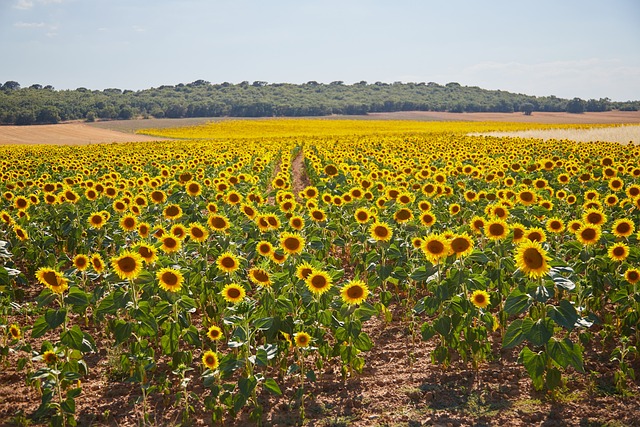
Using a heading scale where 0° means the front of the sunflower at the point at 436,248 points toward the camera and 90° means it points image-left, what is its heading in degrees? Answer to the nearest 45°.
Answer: approximately 0°

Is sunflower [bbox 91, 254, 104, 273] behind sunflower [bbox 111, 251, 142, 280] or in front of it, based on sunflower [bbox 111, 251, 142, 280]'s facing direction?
behind

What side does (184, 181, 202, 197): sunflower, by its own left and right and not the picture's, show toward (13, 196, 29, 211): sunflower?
right

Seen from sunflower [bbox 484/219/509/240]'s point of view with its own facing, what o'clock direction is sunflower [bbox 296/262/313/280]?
sunflower [bbox 296/262/313/280] is roughly at 2 o'clock from sunflower [bbox 484/219/509/240].

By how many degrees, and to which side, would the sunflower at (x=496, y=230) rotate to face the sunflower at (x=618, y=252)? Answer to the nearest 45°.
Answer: approximately 90° to its left

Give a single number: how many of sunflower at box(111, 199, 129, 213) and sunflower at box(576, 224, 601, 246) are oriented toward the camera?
2

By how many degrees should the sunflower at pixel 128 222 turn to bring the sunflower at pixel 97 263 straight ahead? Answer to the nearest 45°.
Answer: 0° — it already faces it

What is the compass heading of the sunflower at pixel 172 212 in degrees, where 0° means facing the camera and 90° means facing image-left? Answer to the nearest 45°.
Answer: approximately 0°
